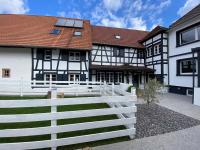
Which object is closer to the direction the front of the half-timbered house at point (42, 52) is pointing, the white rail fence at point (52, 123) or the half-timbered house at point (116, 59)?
the white rail fence

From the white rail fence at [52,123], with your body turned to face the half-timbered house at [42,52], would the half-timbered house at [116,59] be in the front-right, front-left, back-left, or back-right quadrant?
front-right

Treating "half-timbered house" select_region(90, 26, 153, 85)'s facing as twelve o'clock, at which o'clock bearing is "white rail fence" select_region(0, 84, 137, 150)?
The white rail fence is roughly at 12 o'clock from the half-timbered house.

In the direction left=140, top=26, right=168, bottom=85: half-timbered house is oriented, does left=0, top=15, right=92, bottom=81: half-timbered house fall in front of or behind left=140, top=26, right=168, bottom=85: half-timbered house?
in front

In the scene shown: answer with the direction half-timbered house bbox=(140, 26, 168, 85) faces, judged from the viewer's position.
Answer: facing the viewer and to the left of the viewer

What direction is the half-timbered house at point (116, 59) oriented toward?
toward the camera

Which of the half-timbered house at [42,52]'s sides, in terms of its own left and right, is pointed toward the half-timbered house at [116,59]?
left

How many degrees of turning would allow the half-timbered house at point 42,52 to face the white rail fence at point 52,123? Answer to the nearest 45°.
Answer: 0° — it already faces it

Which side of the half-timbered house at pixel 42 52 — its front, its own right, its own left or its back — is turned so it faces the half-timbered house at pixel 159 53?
left

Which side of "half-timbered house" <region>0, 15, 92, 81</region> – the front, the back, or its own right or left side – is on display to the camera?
front

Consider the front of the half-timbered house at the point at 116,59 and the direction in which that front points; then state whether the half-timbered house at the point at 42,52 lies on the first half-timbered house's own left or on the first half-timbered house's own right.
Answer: on the first half-timbered house's own right

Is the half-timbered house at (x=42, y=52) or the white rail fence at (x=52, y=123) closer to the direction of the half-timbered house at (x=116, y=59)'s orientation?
the white rail fence

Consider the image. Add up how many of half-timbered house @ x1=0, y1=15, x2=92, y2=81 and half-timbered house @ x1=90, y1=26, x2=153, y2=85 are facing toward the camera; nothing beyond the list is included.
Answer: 2
